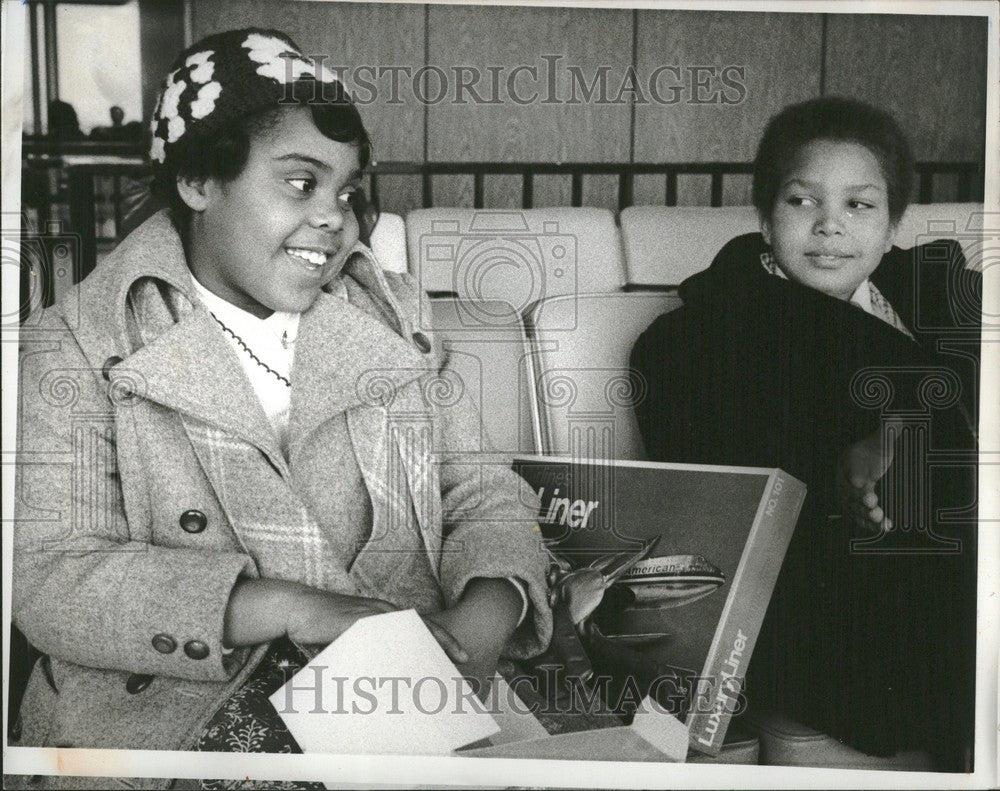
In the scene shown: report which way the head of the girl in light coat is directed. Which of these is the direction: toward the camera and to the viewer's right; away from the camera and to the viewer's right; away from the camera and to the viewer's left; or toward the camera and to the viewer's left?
toward the camera and to the viewer's right

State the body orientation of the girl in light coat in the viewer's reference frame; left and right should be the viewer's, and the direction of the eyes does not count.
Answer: facing the viewer and to the right of the viewer
